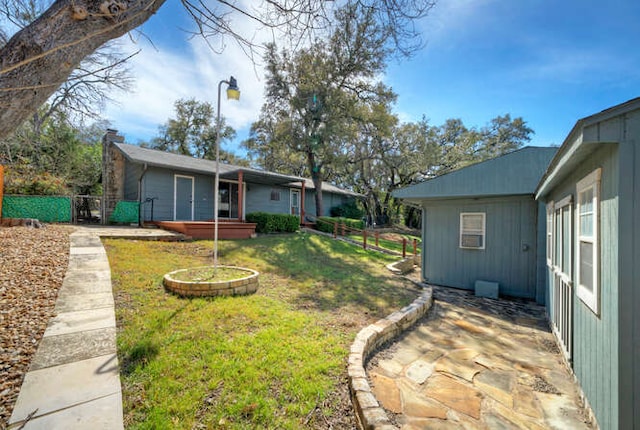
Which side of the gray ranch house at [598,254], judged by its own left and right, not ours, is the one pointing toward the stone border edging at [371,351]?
front

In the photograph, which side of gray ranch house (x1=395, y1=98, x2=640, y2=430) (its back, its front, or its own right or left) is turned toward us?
left

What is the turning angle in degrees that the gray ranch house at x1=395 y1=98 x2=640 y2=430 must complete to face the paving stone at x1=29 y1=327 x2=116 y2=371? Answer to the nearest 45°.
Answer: approximately 45° to its left

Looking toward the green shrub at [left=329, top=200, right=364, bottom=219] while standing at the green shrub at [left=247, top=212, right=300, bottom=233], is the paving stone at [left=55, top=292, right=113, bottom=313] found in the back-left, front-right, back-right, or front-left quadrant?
back-right

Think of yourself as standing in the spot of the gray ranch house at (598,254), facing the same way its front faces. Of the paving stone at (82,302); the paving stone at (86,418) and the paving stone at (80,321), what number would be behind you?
0

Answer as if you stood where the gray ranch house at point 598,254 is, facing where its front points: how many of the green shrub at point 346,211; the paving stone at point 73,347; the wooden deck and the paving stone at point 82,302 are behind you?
0

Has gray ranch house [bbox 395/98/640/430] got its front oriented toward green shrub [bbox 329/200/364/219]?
no

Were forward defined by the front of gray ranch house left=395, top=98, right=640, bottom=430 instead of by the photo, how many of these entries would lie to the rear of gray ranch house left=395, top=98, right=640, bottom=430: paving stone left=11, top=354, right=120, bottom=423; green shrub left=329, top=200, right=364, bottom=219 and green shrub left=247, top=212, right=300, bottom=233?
0

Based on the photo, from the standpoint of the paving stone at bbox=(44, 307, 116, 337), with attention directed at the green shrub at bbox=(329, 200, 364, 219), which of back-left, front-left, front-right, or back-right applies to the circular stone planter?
front-right

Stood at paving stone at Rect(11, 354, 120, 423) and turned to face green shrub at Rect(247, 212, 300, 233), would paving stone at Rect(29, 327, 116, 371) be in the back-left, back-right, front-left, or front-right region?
front-left

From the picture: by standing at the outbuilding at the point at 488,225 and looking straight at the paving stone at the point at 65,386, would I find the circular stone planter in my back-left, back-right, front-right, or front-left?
front-right

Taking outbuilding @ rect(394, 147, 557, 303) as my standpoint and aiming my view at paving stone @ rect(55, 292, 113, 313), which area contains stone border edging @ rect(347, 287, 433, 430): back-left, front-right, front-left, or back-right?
front-left

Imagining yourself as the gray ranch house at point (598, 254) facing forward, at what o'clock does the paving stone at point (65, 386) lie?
The paving stone is roughly at 11 o'clock from the gray ranch house.

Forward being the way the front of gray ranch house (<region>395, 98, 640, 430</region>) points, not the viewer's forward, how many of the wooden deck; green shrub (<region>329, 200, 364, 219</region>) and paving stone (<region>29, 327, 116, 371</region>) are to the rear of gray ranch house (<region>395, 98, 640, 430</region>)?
0

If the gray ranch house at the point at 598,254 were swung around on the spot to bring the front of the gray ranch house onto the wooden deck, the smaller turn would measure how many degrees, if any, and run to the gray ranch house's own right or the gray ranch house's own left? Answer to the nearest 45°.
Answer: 0° — it already faces it

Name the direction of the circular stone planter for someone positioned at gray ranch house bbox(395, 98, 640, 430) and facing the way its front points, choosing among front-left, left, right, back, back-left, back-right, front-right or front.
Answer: front
